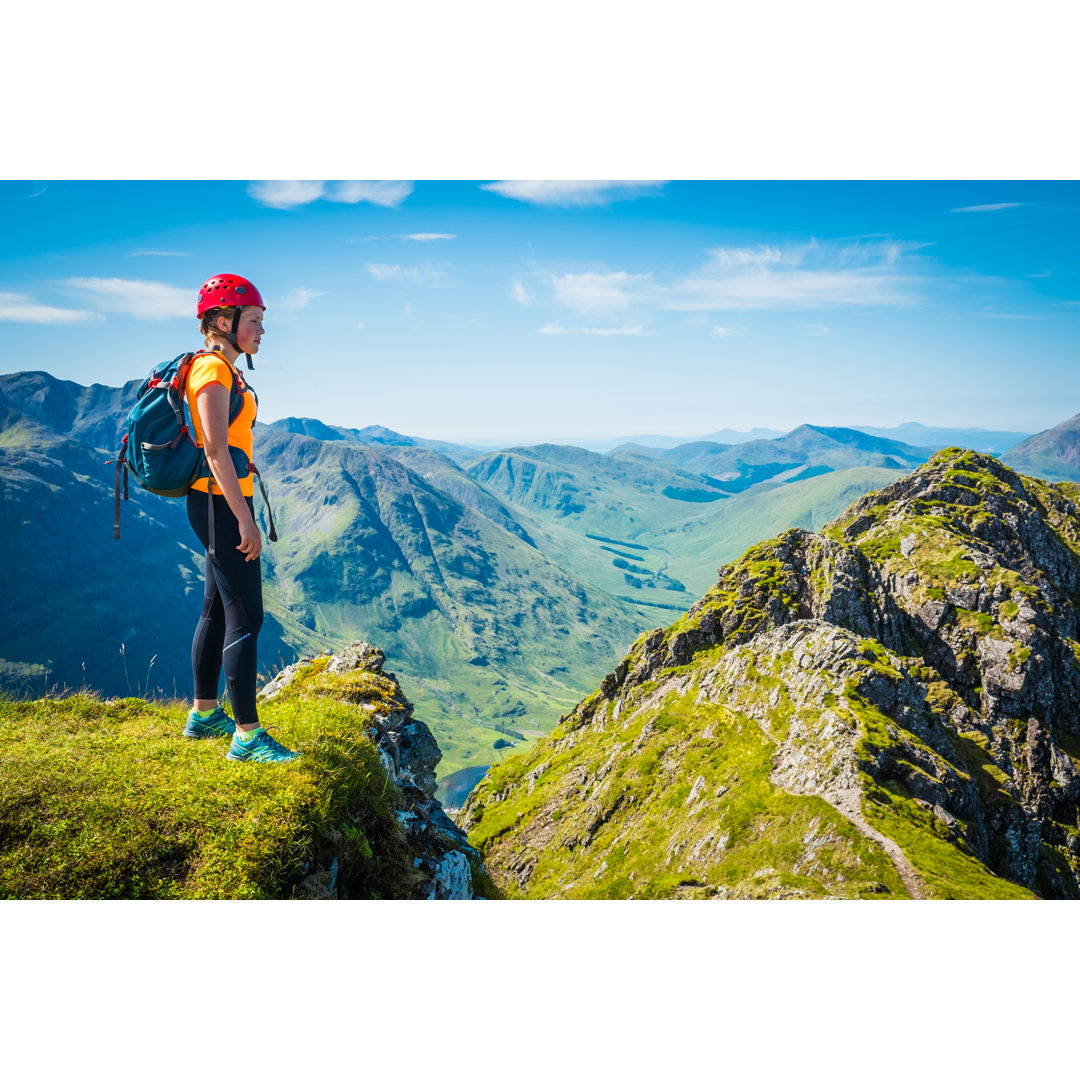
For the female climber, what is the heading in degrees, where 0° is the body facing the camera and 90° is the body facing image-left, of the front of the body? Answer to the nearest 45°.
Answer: approximately 270°

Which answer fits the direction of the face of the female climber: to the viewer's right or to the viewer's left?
to the viewer's right
